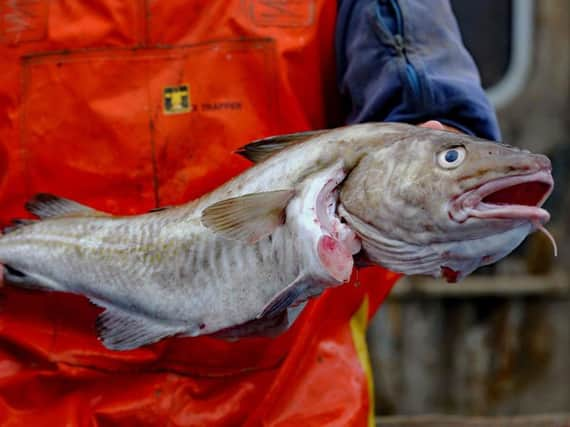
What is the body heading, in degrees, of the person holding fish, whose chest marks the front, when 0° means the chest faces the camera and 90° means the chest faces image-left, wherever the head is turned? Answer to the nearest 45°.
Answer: approximately 0°

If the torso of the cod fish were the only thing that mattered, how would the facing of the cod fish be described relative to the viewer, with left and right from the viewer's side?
facing to the right of the viewer
